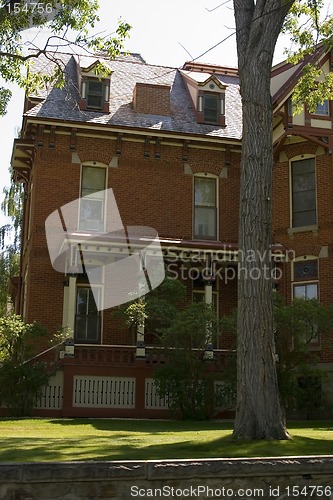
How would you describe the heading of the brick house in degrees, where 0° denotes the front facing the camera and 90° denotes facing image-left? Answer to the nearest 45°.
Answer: approximately 0°

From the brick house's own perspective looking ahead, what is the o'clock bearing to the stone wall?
The stone wall is roughly at 12 o'clock from the brick house.

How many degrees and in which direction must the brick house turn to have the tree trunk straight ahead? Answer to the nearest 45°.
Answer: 0° — it already faces it
